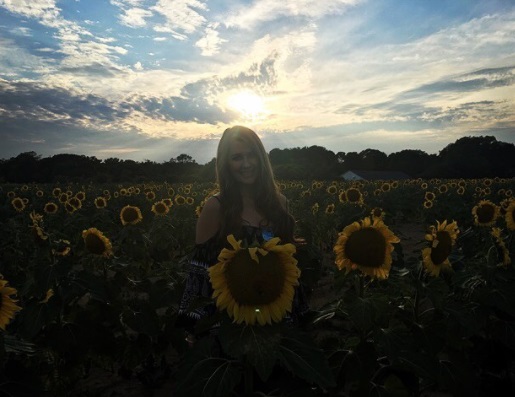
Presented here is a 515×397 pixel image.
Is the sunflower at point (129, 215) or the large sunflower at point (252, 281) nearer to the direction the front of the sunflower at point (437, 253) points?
the large sunflower

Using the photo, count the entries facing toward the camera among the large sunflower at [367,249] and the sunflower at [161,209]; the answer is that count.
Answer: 2

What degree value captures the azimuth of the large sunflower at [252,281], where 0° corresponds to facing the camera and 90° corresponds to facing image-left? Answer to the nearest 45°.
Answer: approximately 0°

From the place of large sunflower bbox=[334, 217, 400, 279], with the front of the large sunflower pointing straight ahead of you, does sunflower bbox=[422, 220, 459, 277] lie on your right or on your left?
on your left

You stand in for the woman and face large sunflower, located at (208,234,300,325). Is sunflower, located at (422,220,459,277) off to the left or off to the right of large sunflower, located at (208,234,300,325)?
left

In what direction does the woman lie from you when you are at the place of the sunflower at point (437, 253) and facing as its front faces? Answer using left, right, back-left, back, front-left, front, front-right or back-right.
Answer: back-right

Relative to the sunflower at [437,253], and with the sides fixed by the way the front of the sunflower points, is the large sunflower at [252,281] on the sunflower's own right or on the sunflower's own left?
on the sunflower's own right
